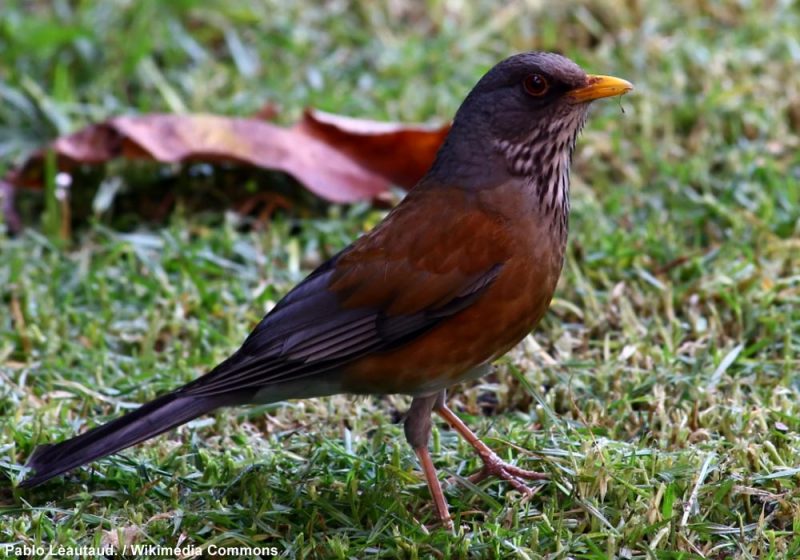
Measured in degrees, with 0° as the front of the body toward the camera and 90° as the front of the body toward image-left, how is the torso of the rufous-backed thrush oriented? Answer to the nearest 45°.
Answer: approximately 270°

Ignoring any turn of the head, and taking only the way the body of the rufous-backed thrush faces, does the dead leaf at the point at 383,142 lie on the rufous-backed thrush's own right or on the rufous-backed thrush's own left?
on the rufous-backed thrush's own left

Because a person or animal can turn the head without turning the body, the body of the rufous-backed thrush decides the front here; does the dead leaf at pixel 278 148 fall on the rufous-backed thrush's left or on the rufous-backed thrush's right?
on the rufous-backed thrush's left
